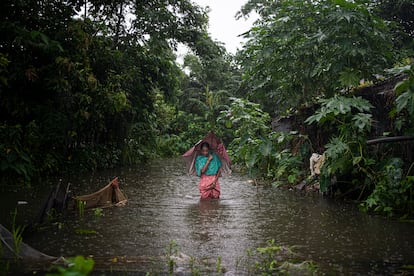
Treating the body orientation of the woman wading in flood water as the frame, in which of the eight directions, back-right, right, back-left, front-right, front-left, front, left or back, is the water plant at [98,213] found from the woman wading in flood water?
front-right

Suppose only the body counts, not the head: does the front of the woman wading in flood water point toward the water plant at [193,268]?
yes

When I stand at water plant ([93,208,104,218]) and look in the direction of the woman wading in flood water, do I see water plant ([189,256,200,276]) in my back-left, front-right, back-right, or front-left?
back-right

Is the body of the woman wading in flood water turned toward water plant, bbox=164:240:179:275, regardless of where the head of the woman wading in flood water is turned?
yes

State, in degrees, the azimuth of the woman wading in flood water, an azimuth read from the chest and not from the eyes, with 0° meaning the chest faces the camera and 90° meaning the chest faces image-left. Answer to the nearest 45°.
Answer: approximately 0°
